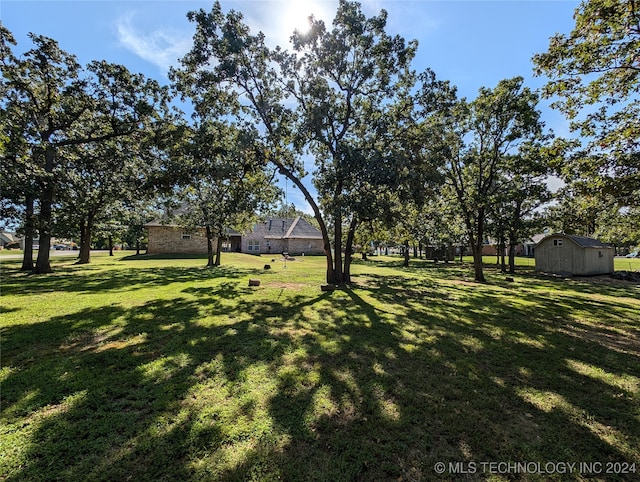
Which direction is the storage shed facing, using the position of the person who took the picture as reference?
facing the viewer and to the left of the viewer

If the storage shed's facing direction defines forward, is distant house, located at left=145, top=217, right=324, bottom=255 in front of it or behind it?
in front

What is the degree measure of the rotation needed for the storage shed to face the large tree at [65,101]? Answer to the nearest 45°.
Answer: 0° — it already faces it

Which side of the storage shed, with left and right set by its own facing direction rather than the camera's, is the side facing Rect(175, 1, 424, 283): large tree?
front

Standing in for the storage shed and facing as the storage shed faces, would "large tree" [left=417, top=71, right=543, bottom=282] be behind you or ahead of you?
ahead

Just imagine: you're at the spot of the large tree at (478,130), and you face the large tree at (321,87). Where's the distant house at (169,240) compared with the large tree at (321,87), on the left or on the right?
right

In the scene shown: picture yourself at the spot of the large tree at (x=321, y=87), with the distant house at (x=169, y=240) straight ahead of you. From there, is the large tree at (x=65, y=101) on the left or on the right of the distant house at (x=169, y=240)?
left
